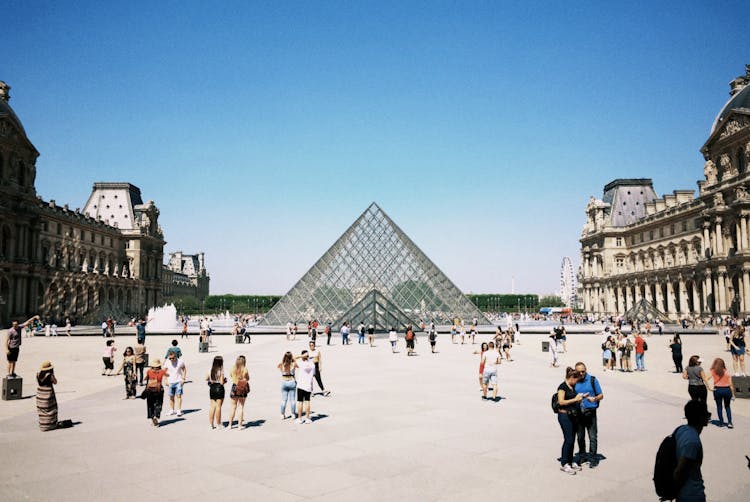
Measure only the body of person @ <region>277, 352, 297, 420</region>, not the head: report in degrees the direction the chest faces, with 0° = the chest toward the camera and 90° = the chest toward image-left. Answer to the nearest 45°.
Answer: approximately 180°

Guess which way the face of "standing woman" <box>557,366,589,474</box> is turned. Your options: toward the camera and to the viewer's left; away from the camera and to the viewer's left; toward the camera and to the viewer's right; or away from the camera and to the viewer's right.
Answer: toward the camera and to the viewer's right
